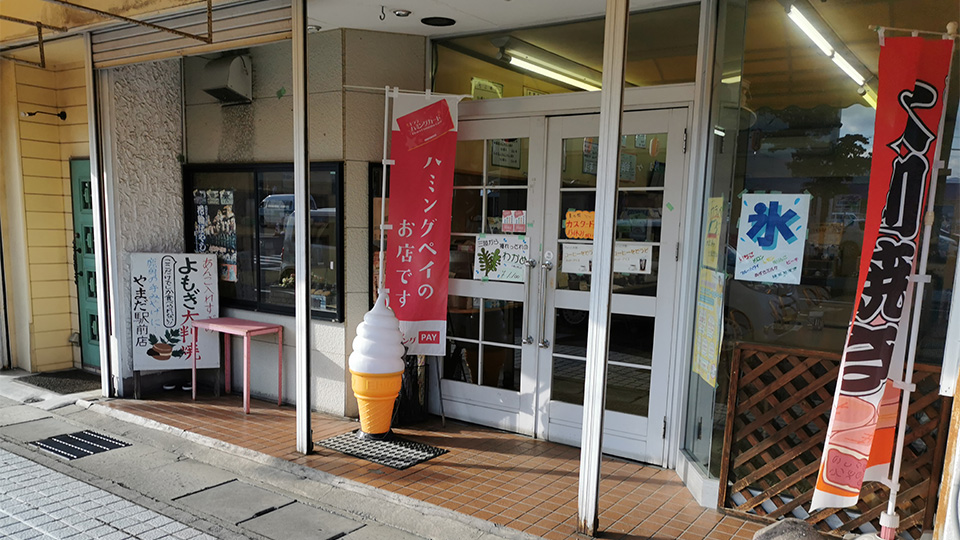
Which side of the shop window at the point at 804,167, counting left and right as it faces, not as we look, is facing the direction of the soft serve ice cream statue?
right

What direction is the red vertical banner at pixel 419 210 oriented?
toward the camera

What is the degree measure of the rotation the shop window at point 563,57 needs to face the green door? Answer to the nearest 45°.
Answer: approximately 45° to its right

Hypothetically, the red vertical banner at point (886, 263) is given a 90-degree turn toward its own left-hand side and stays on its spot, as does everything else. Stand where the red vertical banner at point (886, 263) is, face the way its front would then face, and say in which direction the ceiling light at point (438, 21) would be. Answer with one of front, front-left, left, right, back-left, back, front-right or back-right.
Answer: back

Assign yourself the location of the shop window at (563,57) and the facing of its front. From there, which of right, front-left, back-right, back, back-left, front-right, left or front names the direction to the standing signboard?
front-right

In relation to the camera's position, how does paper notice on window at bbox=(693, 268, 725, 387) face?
facing the viewer and to the left of the viewer

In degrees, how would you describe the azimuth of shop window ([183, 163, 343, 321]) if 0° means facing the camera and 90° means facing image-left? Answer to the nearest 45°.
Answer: approximately 45°

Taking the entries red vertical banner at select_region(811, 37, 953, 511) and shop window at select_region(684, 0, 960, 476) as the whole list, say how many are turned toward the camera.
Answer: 2

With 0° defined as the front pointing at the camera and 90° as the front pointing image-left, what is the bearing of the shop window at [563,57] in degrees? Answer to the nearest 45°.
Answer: approximately 45°

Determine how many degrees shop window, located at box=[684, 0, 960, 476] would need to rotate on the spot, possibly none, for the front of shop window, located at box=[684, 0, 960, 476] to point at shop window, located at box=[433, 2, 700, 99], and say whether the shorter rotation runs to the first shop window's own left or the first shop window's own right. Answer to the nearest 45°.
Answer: approximately 90° to the first shop window's own right

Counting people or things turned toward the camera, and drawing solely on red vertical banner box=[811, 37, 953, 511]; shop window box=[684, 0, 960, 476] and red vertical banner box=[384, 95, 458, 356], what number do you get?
3

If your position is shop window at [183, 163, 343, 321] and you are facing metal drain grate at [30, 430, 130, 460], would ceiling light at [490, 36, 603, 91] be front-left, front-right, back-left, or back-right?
back-left
